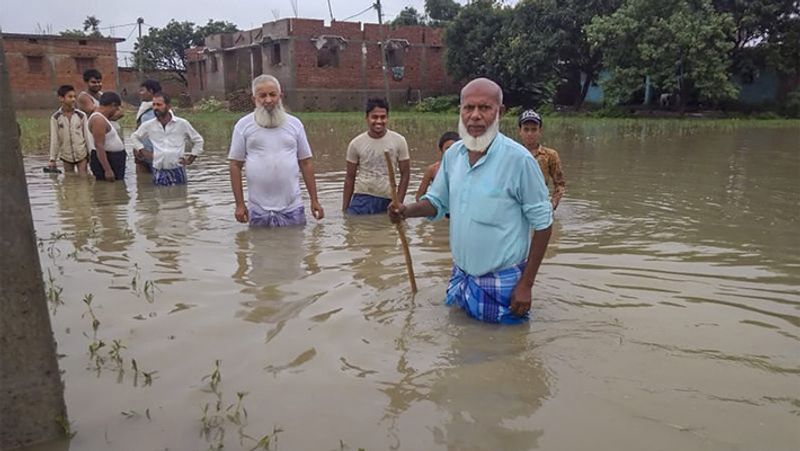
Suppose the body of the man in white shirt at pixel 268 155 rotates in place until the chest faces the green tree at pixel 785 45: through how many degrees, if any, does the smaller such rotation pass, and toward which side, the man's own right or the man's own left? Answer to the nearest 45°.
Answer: approximately 135° to the man's own left

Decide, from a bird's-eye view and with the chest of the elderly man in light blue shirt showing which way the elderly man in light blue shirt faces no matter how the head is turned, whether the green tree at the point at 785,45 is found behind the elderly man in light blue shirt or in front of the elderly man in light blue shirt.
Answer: behind

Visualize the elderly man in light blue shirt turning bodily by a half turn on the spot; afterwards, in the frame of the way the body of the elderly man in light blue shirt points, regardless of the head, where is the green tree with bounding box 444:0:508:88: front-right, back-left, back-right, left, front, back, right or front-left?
front-left

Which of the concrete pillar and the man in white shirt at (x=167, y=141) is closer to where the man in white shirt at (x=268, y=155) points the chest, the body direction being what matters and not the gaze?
the concrete pillar

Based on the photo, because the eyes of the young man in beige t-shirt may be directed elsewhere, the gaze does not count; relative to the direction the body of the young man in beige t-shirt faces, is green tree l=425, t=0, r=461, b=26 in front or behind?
behind

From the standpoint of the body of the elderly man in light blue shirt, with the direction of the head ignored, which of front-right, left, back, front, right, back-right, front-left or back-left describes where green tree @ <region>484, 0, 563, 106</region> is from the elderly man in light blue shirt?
back-right

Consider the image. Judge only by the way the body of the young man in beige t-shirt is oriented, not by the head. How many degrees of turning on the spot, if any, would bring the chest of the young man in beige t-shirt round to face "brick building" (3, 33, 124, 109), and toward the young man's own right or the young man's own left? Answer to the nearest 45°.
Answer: approximately 135° to the young man's own right

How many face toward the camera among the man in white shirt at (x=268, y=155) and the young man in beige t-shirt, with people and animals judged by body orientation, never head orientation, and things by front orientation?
2

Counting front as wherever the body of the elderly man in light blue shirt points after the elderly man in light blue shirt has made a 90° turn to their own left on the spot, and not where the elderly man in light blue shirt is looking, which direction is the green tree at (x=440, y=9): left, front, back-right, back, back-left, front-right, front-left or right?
back-left
